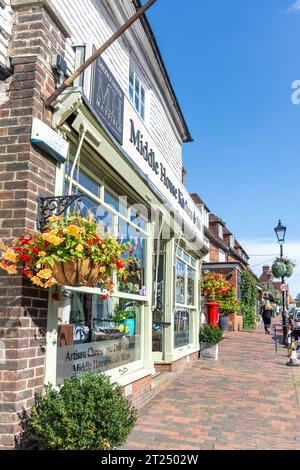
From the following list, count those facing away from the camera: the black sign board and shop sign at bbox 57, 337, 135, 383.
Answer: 0

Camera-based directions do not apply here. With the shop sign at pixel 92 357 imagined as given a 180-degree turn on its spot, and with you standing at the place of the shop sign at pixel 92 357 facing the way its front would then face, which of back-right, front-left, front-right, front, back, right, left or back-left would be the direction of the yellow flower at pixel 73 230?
back-left

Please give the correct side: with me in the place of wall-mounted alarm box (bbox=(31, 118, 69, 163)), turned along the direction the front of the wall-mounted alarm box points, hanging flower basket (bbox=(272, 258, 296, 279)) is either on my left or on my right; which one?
on my left

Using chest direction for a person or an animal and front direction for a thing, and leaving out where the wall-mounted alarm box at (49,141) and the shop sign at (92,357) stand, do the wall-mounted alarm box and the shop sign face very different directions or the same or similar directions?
same or similar directions

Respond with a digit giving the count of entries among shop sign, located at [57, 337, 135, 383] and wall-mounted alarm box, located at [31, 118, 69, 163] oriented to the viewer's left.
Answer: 0

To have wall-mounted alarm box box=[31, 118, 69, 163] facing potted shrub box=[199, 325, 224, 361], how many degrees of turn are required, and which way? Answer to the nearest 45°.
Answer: approximately 90° to its left

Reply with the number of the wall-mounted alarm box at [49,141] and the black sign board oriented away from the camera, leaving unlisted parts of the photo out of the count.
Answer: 0

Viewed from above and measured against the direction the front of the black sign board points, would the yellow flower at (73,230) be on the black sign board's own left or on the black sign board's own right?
on the black sign board's own right

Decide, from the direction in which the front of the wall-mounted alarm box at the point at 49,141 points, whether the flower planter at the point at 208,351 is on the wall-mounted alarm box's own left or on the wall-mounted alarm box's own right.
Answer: on the wall-mounted alarm box's own left

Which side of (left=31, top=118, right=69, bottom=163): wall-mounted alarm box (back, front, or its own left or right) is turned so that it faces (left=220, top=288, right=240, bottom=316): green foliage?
left

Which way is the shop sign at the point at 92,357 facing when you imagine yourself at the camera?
facing the viewer and to the right of the viewer

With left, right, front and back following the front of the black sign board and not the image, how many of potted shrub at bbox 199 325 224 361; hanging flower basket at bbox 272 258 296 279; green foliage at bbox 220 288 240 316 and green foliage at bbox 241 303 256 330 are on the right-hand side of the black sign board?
0

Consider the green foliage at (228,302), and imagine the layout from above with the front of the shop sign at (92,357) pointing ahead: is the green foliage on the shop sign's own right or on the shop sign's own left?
on the shop sign's own left

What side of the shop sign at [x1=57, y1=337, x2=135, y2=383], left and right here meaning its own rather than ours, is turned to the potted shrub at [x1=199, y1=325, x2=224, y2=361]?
left
